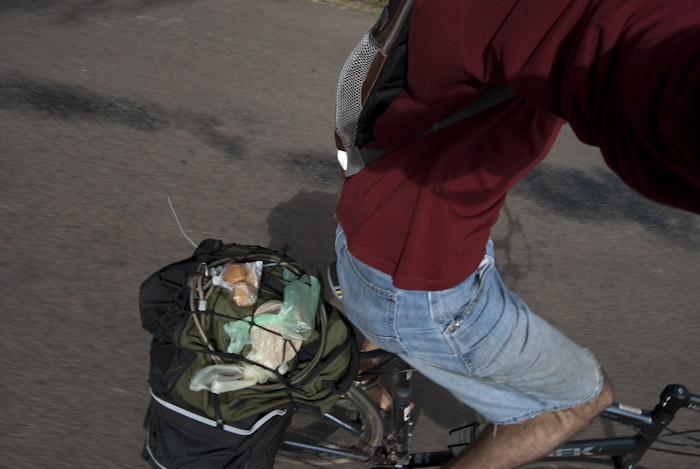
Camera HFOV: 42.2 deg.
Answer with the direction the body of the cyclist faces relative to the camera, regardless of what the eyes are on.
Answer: to the viewer's right

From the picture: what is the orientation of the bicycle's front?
to the viewer's right
